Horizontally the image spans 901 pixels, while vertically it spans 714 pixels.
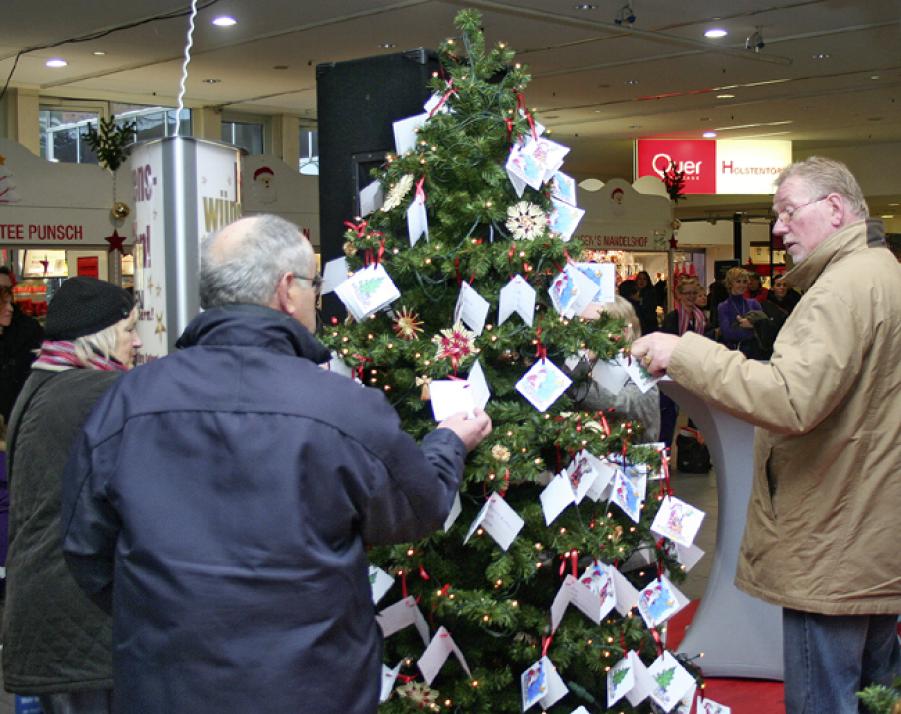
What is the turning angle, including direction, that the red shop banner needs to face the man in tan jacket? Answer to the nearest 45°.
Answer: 0° — it already faces them

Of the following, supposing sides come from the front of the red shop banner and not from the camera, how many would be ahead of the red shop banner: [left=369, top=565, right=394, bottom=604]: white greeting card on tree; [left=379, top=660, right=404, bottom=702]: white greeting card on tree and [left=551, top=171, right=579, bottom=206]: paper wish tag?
3

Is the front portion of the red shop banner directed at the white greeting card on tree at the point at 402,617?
yes

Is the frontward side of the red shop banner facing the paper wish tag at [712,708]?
yes

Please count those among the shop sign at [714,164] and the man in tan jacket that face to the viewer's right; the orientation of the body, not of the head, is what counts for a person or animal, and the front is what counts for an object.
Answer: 0

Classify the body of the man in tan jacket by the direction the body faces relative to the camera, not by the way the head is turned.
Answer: to the viewer's left

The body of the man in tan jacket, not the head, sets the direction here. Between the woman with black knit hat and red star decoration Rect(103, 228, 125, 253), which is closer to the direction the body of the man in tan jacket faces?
the woman with black knit hat

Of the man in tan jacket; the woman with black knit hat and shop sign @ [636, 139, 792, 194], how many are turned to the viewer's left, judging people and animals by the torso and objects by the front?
1

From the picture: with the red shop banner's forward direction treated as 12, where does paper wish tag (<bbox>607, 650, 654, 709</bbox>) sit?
The paper wish tag is roughly at 12 o'clock from the red shop banner.

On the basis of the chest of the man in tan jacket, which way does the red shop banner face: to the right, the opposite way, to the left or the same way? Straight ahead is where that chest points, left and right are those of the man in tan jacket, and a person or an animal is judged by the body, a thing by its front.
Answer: to the left

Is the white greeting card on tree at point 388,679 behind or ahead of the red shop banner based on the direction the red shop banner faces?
ahead

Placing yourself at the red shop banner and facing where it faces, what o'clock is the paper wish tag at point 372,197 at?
The paper wish tag is roughly at 12 o'clock from the red shop banner.

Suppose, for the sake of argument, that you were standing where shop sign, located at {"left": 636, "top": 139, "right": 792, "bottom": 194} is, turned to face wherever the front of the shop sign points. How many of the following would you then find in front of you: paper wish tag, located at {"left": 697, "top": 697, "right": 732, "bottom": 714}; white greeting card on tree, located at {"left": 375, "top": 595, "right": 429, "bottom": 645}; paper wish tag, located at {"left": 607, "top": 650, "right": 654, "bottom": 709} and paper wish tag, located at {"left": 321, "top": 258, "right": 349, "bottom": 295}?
4

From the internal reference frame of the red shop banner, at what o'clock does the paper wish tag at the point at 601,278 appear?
The paper wish tag is roughly at 12 o'clock from the red shop banner.

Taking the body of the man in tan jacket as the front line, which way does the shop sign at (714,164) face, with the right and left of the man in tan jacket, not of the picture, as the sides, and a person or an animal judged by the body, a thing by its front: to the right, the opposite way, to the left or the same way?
to the left

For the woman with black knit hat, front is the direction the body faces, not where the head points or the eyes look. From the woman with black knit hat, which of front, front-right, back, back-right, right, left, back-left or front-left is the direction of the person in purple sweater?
front-left

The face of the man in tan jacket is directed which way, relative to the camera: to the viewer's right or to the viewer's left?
to the viewer's left

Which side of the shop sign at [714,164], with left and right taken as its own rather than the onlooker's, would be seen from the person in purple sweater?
front

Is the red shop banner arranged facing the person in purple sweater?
yes
